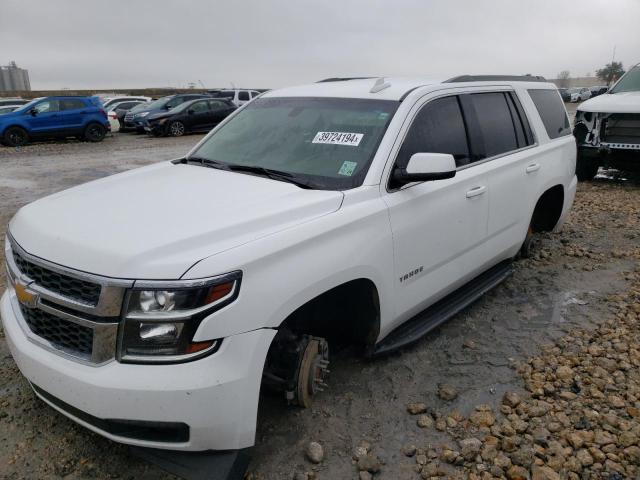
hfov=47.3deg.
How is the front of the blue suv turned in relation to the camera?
facing to the left of the viewer

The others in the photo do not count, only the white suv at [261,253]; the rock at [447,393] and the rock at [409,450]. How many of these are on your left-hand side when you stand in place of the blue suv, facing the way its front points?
3

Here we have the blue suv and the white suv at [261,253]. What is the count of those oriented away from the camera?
0

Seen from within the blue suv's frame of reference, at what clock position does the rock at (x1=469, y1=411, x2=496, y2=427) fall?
The rock is roughly at 9 o'clock from the blue suv.

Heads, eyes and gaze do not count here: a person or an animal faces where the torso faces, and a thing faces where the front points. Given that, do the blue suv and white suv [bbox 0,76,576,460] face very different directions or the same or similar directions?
same or similar directions

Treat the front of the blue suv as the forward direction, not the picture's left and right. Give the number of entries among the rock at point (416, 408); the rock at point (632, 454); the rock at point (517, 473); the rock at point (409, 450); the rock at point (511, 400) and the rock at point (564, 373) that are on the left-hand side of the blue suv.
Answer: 6

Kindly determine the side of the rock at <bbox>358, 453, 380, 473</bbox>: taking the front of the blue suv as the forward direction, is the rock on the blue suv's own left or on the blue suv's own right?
on the blue suv's own left

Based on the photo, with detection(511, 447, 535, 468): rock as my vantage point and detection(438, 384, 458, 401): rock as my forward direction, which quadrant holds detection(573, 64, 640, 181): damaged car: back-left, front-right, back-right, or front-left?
front-right

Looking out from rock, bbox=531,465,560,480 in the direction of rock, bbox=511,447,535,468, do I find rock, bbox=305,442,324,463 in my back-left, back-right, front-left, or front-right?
front-left

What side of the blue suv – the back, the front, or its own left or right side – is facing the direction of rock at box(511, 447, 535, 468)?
left

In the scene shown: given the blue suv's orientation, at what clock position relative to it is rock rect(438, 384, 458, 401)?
The rock is roughly at 9 o'clock from the blue suv.

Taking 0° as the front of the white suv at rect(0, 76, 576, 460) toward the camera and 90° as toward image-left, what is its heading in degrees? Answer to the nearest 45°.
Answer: approximately 45°

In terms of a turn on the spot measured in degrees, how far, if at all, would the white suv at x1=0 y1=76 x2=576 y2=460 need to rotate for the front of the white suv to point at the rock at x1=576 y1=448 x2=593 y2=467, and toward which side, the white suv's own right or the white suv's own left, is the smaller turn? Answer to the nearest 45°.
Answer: approximately 135° to the white suv's own left

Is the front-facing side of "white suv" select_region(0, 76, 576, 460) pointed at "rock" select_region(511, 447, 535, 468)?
no
